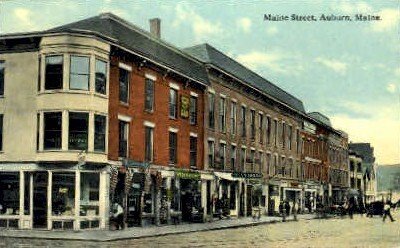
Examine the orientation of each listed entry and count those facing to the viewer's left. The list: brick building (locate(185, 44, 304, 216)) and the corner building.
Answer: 0

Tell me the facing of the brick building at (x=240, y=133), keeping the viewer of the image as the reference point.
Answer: facing the viewer and to the right of the viewer

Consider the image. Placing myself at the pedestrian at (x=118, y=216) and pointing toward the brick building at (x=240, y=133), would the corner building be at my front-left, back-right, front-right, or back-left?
back-left

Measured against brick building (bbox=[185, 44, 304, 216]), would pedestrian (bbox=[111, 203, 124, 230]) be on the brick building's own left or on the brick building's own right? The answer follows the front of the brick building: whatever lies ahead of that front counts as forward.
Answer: on the brick building's own right

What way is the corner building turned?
toward the camera

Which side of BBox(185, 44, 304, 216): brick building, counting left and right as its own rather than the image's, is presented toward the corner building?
right
